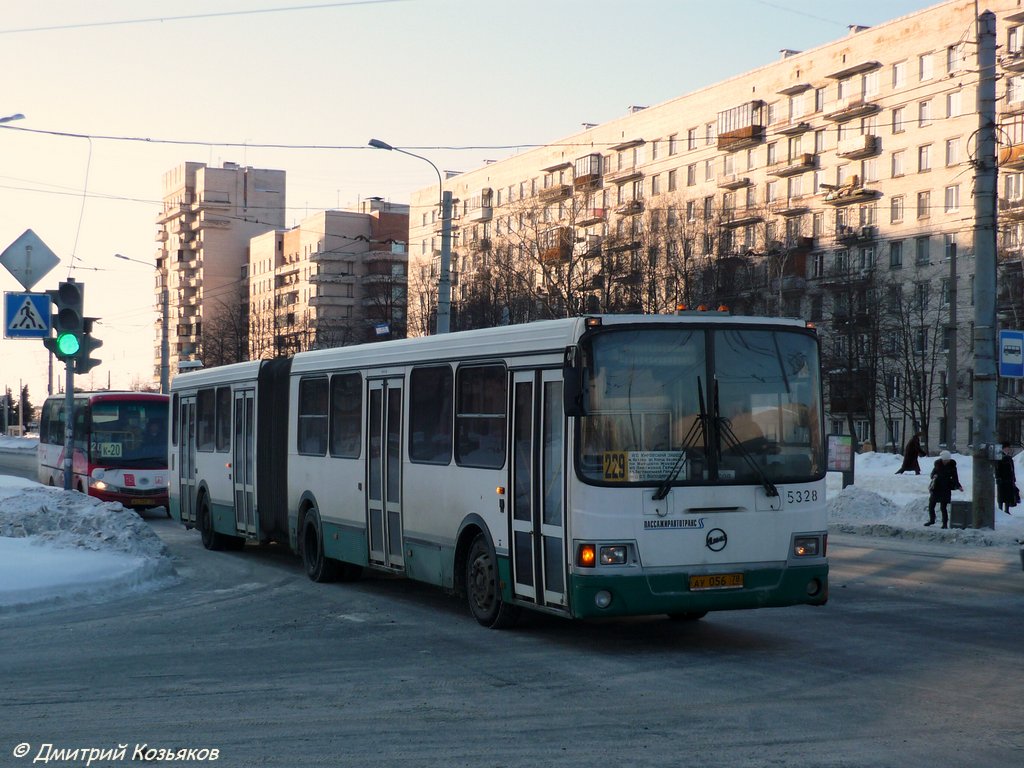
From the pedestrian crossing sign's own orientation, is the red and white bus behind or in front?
behind

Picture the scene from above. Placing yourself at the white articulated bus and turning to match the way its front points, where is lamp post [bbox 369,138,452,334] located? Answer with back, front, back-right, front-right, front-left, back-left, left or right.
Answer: back-left

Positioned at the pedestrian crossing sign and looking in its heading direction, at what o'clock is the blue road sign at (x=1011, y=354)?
The blue road sign is roughly at 9 o'clock from the pedestrian crossing sign.

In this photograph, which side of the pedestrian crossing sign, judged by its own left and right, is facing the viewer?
front

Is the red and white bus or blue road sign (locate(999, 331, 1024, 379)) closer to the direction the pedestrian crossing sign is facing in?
the blue road sign

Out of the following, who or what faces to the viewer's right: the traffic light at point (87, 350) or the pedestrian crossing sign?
the traffic light

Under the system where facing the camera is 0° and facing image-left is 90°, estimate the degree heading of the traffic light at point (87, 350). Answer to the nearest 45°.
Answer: approximately 270°

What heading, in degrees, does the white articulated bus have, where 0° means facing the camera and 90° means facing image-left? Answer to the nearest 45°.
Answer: approximately 315°

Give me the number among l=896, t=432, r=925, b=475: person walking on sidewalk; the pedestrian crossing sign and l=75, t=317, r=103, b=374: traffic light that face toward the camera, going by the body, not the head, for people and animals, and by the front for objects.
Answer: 1

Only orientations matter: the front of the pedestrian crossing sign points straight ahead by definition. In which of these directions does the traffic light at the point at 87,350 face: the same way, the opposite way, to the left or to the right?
to the left

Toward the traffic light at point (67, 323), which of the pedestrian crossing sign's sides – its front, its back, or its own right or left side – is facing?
left

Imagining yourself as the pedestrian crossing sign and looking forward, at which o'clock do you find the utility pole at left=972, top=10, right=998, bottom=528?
The utility pole is roughly at 9 o'clock from the pedestrian crossing sign.

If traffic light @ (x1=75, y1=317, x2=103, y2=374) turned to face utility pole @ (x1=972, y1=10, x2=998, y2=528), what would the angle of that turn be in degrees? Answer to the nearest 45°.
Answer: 0° — it already faces it
